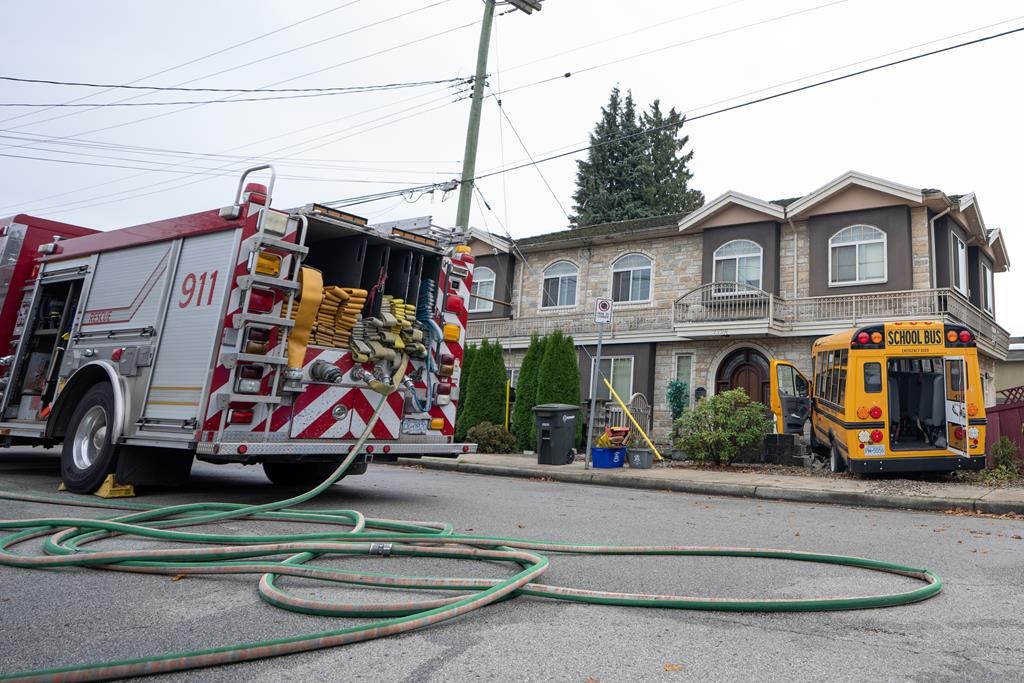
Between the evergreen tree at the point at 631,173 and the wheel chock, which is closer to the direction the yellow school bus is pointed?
the evergreen tree

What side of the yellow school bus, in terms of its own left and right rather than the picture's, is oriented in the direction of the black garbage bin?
left

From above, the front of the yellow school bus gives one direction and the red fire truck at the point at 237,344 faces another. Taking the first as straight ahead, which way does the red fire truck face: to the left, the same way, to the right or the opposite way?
to the left

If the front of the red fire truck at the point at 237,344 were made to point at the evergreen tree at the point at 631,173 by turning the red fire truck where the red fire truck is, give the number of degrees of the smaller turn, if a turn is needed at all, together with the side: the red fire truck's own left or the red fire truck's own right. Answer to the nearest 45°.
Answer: approximately 90° to the red fire truck's own right

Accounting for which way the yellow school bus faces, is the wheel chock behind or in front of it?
behind

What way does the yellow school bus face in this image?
away from the camera

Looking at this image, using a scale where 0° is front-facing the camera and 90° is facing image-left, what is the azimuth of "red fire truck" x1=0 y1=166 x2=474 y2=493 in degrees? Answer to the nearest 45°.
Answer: approximately 135°
